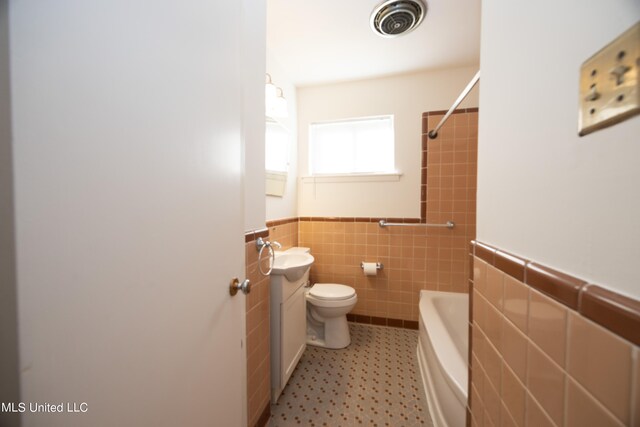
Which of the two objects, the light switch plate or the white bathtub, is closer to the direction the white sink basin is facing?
the white bathtub

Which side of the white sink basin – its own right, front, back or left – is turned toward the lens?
right

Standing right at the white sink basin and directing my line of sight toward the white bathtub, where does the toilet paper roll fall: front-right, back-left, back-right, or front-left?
front-left

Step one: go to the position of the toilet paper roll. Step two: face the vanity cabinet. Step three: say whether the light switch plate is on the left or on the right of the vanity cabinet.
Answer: left

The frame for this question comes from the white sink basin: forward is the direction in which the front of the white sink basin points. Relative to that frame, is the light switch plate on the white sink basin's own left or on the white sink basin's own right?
on the white sink basin's own right

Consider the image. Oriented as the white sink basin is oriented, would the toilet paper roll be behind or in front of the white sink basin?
in front

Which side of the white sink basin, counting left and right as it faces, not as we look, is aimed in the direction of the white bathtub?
front

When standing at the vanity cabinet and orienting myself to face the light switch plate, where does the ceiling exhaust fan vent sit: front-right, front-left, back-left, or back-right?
front-left
